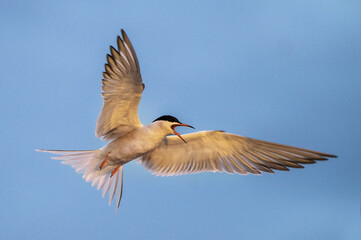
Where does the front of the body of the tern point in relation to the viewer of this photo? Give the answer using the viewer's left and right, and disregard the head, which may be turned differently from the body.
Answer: facing to the right of the viewer
